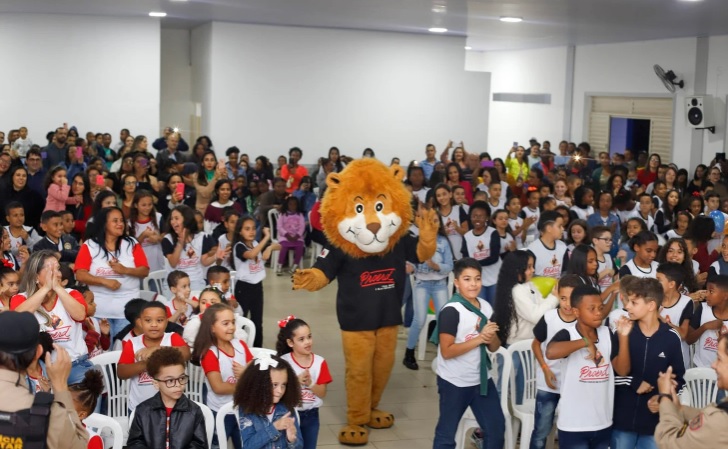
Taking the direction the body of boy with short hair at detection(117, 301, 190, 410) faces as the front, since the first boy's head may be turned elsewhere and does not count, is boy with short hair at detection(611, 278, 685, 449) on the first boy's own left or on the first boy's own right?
on the first boy's own left

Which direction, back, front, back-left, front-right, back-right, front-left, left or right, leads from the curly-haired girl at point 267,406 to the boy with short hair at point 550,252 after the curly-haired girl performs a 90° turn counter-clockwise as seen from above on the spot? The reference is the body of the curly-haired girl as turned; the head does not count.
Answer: front

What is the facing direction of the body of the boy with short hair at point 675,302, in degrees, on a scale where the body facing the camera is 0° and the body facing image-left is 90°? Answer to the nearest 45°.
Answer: approximately 45°

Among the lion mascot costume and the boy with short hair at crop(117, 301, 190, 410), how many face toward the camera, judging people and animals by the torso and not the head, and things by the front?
2

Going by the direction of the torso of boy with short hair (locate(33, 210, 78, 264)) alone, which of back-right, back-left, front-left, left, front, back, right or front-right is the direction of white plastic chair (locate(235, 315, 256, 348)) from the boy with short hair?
front

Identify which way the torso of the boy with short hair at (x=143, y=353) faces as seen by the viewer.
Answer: toward the camera

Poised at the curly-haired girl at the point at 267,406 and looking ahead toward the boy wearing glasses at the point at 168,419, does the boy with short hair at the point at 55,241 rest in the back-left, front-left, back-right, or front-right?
front-right

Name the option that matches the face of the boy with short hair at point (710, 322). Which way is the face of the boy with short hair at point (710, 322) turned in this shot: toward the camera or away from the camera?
toward the camera

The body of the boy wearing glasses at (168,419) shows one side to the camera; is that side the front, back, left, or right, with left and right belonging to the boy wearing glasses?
front

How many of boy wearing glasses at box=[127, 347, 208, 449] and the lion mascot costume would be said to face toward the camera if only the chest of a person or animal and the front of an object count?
2

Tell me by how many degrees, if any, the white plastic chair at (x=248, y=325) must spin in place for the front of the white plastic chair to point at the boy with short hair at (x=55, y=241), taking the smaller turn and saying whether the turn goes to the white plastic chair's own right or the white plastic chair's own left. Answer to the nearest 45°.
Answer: approximately 180°

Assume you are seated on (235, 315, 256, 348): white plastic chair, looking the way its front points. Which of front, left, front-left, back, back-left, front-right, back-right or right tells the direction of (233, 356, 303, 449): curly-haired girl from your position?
front-right

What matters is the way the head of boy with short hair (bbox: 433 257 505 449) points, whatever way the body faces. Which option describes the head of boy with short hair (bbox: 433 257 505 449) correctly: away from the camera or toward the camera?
toward the camera

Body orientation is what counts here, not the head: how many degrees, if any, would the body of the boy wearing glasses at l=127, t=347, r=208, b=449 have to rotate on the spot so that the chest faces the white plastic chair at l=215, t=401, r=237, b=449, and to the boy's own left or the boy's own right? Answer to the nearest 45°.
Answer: approximately 135° to the boy's own left

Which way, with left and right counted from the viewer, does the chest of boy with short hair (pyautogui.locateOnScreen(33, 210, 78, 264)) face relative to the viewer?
facing the viewer and to the right of the viewer

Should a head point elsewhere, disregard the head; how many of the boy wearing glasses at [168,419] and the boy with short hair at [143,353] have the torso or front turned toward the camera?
2

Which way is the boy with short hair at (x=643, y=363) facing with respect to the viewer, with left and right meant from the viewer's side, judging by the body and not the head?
facing the viewer and to the left of the viewer

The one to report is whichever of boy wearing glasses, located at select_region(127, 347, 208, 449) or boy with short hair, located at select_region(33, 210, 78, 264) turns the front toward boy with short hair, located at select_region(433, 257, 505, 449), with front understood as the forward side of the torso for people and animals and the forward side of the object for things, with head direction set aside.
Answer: boy with short hair, located at select_region(33, 210, 78, 264)

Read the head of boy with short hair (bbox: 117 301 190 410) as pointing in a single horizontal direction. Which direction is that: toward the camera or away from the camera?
toward the camera

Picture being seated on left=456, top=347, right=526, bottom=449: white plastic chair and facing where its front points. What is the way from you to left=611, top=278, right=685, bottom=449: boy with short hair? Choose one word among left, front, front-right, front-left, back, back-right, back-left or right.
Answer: left
